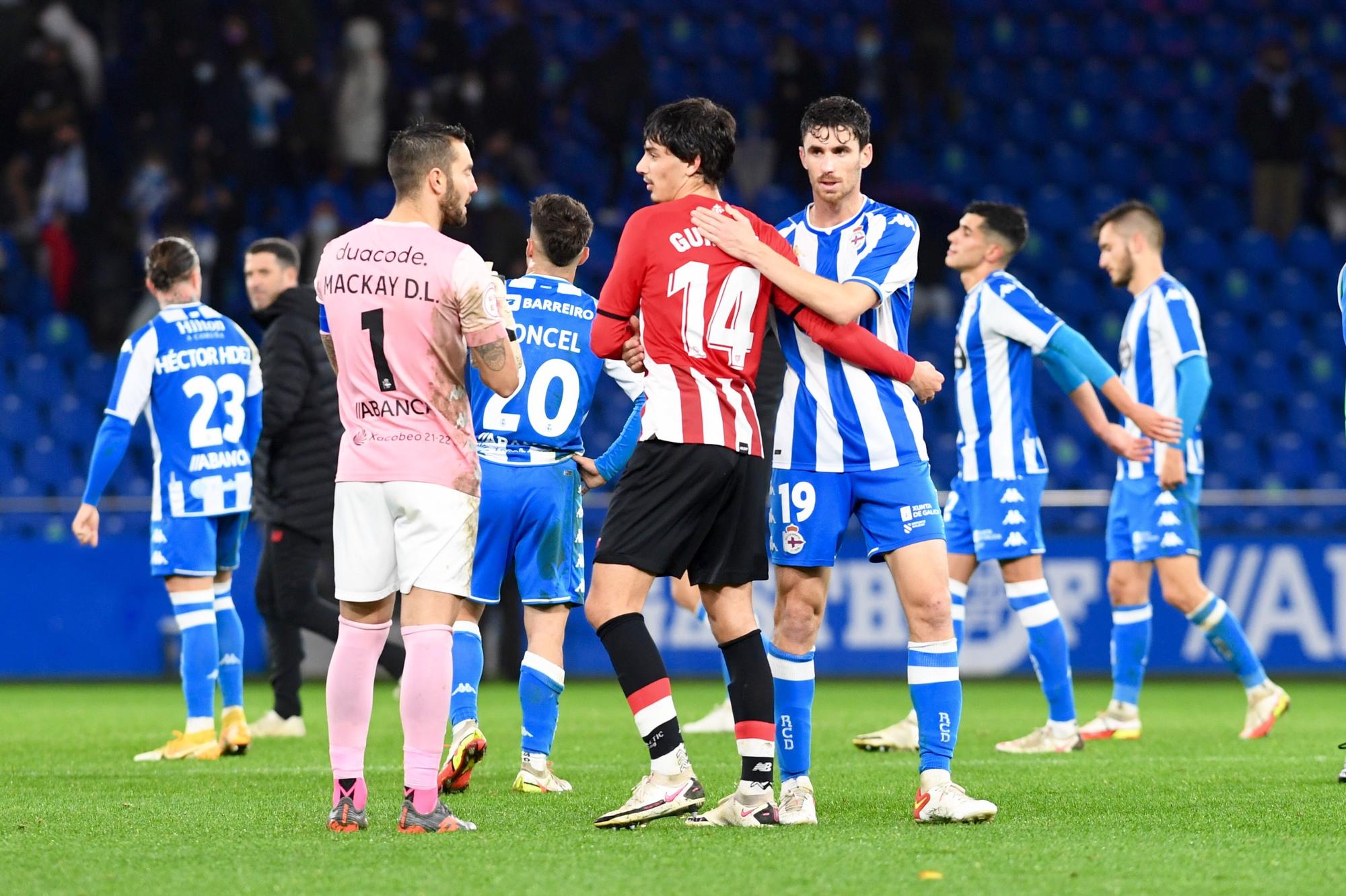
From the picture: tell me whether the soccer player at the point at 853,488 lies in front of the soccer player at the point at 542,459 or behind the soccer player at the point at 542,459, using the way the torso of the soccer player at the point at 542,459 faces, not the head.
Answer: behind

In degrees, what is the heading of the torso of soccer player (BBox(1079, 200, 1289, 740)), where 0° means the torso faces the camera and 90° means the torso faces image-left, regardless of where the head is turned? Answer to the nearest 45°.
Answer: approximately 90°

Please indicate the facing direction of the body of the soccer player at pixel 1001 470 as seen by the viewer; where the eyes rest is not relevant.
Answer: to the viewer's left

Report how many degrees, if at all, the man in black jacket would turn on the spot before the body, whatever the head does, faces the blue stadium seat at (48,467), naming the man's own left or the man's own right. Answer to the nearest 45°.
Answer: approximately 90° to the man's own right

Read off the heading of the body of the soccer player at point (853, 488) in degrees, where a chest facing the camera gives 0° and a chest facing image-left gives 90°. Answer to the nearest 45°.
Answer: approximately 0°

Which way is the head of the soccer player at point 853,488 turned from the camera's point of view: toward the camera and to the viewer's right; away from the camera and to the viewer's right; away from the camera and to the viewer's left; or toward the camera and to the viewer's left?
toward the camera and to the viewer's left

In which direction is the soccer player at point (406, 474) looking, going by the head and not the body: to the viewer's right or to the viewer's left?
to the viewer's right

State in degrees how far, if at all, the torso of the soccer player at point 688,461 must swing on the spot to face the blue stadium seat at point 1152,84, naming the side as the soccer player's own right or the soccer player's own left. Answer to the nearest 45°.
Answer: approximately 45° to the soccer player's own right

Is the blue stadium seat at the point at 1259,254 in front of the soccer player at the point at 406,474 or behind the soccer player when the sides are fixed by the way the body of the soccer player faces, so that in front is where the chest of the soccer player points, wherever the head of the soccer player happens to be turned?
in front

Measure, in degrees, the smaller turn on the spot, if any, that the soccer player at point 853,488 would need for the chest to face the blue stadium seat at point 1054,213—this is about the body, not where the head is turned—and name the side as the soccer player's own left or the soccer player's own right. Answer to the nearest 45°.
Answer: approximately 180°

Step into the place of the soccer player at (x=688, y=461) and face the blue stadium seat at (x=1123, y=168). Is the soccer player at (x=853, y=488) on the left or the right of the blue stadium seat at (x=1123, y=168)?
right

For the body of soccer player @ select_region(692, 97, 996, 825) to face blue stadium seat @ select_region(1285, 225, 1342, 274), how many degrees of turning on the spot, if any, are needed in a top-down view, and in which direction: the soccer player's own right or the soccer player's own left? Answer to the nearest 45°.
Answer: approximately 180°
